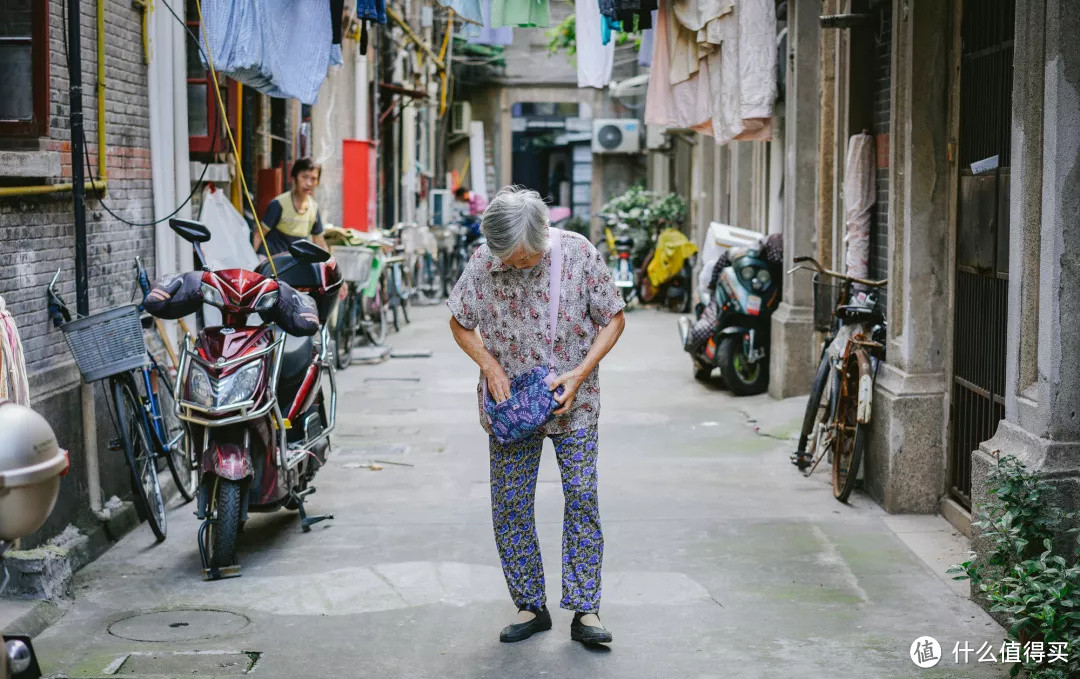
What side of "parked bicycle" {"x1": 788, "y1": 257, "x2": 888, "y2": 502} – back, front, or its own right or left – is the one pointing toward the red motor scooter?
left

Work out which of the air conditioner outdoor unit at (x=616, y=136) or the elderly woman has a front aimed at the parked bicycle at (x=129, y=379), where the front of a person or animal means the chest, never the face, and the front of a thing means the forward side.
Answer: the air conditioner outdoor unit

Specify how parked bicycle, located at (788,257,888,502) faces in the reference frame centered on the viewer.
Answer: facing away from the viewer and to the left of the viewer

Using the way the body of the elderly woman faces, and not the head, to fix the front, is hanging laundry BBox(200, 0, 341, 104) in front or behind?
behind
